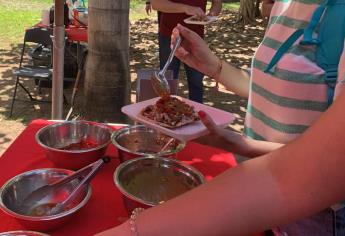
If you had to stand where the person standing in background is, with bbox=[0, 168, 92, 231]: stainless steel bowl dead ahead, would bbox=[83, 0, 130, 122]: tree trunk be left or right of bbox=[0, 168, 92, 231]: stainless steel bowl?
right

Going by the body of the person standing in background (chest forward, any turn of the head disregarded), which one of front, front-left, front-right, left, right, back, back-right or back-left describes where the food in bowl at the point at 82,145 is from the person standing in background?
front-right

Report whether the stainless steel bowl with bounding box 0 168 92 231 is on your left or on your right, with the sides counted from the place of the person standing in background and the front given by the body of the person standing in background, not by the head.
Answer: on your right

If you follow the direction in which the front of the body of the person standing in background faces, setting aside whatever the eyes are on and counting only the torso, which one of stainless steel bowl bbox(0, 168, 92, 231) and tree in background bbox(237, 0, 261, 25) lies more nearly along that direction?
the stainless steel bowl

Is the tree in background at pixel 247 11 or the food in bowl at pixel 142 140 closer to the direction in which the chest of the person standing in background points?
the food in bowl

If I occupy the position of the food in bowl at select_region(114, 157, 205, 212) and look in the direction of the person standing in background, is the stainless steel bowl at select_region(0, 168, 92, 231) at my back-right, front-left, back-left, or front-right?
back-left

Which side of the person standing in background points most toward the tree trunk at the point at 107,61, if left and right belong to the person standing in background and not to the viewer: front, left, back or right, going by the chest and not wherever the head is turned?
right

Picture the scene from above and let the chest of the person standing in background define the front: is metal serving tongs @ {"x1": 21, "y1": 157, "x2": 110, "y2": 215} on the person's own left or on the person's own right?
on the person's own right

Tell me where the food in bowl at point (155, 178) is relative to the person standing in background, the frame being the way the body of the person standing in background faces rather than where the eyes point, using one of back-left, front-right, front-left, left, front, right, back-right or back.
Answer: front-right

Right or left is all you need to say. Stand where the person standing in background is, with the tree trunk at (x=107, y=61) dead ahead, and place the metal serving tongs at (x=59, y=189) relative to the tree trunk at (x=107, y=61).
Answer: left

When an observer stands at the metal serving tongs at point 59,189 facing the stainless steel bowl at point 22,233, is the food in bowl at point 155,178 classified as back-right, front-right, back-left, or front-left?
back-left

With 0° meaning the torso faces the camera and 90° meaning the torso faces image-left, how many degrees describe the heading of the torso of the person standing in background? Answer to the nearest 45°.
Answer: approximately 315°

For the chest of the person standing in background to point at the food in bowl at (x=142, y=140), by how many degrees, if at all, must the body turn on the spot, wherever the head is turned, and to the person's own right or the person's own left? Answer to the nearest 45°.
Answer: approximately 45° to the person's own right

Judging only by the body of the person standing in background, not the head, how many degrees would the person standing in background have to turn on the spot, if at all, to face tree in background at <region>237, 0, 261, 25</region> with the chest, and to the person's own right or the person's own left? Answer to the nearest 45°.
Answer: approximately 135° to the person's own left
